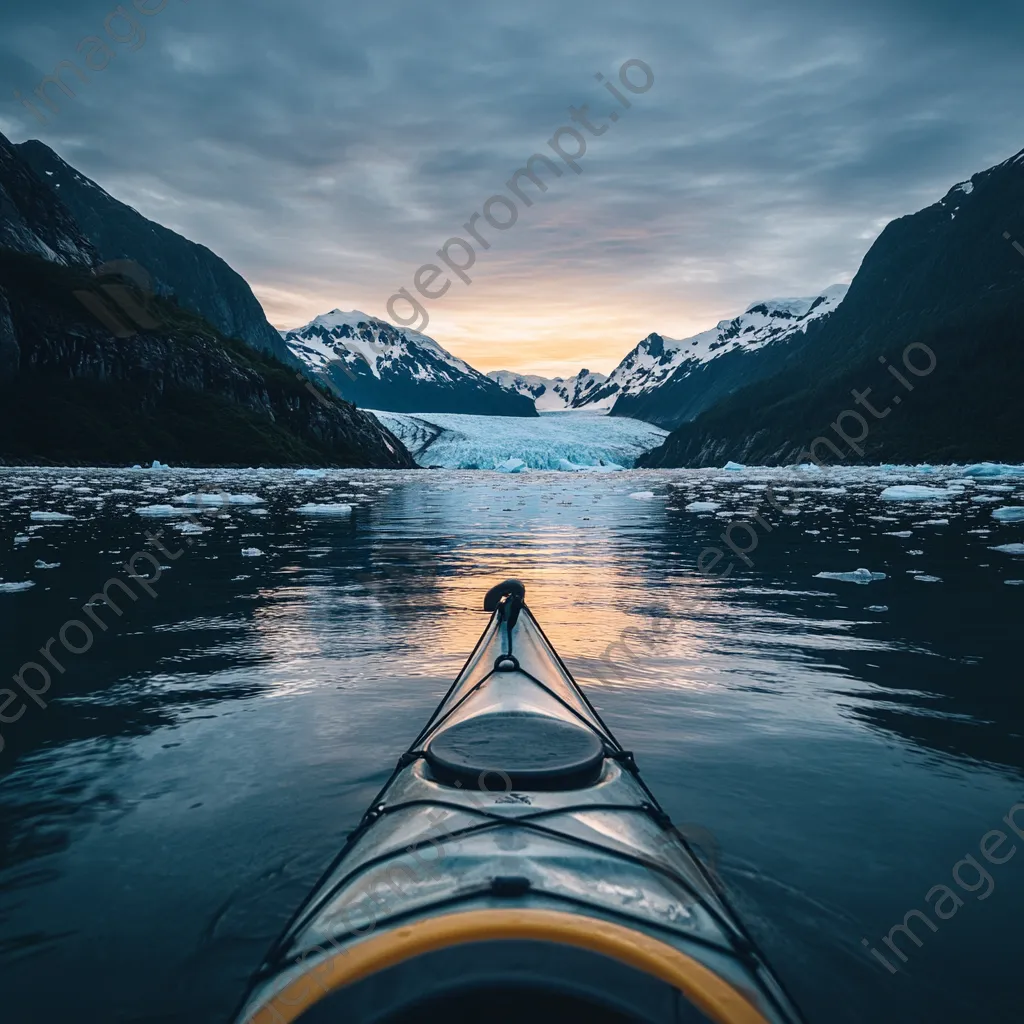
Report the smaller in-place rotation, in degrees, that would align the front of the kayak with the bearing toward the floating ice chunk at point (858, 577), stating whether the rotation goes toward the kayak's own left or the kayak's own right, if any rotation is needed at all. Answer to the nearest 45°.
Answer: approximately 45° to the kayak's own right

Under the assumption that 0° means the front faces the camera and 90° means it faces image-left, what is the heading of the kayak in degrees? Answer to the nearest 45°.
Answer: approximately 180°

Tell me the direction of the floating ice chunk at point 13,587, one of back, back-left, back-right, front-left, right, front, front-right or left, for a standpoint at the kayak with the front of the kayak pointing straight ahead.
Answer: front-left

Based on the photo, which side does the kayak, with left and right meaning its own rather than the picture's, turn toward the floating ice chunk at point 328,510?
front

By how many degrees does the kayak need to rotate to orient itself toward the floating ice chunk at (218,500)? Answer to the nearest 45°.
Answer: approximately 45° to its left

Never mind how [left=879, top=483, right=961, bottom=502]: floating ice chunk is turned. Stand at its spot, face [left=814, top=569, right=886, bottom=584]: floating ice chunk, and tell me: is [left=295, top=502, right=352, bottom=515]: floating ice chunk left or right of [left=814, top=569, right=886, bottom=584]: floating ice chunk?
right

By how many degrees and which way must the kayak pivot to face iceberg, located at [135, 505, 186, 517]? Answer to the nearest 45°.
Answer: approximately 45° to its left

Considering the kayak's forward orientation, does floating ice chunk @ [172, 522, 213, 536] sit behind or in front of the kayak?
in front
